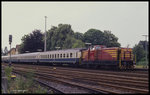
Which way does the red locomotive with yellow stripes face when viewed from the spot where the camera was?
facing the viewer and to the right of the viewer
